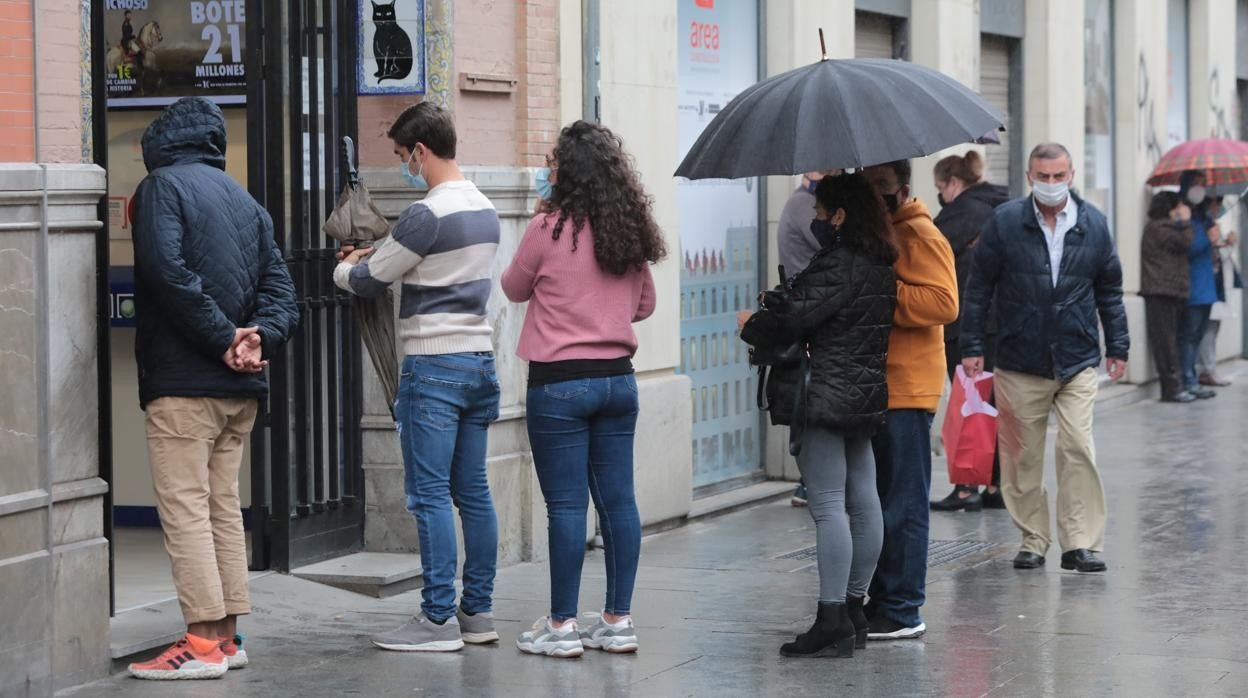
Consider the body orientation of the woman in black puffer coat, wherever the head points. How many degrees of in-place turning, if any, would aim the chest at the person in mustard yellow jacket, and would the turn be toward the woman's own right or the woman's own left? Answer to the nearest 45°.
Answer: approximately 135° to the woman's own right

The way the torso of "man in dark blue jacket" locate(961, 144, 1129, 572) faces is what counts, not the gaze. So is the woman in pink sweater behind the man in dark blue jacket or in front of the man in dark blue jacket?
in front

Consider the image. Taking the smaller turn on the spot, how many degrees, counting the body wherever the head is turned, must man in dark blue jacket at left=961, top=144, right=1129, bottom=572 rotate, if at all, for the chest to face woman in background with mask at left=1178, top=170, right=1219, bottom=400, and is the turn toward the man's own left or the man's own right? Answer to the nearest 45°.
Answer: approximately 180°

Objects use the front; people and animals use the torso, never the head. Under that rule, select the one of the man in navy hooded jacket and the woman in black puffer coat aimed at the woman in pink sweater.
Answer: the woman in black puffer coat

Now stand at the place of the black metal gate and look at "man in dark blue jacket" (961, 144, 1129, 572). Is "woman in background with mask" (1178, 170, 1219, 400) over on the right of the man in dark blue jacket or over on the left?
left

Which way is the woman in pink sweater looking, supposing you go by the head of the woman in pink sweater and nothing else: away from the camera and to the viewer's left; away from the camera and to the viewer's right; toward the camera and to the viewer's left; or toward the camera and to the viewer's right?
away from the camera and to the viewer's left

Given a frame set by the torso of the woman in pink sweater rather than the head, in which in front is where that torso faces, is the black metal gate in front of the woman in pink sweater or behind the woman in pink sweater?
in front

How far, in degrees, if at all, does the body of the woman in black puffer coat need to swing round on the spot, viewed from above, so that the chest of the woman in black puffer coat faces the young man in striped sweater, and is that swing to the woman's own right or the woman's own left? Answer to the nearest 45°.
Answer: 0° — they already face them

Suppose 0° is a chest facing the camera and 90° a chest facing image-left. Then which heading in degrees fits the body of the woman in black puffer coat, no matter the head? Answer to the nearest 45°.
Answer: approximately 90°

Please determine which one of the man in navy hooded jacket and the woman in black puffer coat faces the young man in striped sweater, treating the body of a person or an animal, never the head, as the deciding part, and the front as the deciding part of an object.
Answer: the woman in black puffer coat

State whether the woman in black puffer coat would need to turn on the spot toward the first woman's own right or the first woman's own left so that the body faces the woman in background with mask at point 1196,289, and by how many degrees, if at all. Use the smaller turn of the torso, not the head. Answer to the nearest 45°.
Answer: approximately 90° to the first woman's own right

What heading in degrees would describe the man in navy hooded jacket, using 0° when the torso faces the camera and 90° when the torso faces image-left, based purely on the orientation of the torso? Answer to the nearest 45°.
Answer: approximately 135°

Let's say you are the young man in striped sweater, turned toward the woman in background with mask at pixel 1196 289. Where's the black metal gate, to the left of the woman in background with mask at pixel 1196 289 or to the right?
left

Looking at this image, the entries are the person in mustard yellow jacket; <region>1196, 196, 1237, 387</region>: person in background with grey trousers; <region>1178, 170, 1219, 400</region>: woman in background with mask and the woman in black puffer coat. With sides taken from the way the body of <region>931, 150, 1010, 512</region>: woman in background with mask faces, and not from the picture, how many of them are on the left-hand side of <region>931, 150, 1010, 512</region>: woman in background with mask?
2

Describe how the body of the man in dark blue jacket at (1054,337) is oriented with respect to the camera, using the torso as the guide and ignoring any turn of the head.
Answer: toward the camera
